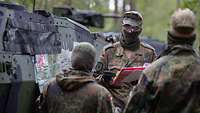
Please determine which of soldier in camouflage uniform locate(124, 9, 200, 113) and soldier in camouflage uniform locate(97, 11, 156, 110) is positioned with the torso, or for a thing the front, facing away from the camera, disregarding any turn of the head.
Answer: soldier in camouflage uniform locate(124, 9, 200, 113)

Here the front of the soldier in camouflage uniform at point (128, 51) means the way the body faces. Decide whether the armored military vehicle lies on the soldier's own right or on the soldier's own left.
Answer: on the soldier's own right

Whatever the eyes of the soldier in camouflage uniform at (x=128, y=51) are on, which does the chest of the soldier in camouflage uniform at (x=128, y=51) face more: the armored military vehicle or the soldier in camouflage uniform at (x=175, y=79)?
the soldier in camouflage uniform

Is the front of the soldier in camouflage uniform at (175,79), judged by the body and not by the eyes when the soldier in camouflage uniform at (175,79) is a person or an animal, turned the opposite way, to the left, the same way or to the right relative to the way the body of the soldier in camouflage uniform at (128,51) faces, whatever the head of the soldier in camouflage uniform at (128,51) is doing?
the opposite way

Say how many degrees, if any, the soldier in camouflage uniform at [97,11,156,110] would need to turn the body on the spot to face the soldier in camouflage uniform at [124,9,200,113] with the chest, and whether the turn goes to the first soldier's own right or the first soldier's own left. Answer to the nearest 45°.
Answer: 0° — they already face them

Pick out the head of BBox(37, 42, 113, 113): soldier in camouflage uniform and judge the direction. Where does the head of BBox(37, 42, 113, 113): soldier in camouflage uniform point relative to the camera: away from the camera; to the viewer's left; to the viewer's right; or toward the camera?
away from the camera

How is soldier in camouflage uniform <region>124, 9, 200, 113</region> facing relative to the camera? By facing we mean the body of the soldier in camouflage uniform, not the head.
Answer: away from the camera

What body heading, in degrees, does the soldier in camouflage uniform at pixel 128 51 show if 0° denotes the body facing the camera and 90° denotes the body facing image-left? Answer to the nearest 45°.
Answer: approximately 0°
